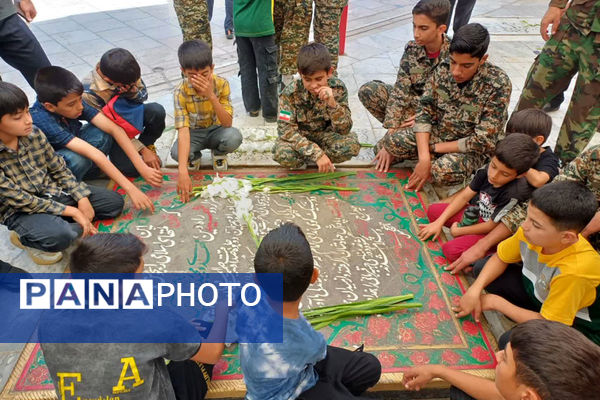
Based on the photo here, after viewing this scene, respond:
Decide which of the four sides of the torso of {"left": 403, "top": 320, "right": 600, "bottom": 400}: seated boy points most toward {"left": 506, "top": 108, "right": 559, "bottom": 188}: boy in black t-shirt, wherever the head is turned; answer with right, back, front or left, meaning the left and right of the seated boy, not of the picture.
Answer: right

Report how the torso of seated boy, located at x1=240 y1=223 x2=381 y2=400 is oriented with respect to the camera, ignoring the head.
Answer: away from the camera

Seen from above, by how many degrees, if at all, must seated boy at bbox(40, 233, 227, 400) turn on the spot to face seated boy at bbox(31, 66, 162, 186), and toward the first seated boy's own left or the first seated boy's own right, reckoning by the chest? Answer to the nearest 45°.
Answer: approximately 45° to the first seated boy's own left

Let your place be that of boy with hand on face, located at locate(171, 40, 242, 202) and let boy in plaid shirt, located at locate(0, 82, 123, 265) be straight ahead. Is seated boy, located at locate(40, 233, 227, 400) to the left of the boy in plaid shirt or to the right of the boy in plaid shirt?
left

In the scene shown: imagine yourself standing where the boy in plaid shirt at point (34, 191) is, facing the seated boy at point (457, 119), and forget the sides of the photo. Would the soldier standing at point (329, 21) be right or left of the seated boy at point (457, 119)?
left

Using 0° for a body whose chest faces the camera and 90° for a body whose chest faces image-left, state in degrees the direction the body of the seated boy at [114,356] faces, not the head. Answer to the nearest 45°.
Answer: approximately 225°

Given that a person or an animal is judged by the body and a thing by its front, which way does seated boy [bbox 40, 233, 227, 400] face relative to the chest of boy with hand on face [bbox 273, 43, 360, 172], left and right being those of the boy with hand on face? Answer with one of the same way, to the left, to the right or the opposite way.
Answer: the opposite way

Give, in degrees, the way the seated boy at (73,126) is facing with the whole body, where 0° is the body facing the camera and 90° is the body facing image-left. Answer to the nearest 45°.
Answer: approximately 315°
